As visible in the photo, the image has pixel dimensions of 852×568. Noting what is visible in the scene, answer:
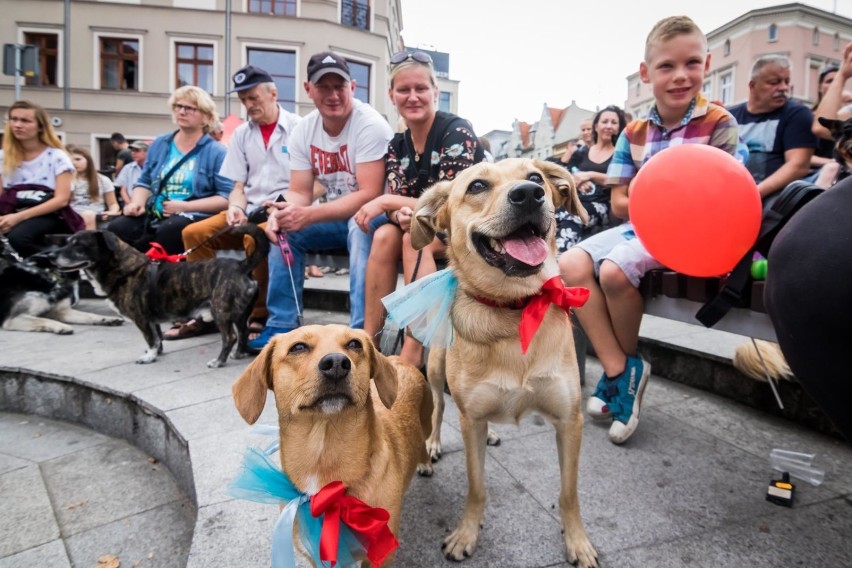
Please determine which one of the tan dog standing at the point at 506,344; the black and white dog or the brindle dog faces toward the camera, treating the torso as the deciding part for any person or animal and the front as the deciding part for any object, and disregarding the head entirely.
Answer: the tan dog standing

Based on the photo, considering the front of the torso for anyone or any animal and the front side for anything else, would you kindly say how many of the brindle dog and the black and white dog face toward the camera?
0

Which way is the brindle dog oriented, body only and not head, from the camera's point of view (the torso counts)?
to the viewer's left

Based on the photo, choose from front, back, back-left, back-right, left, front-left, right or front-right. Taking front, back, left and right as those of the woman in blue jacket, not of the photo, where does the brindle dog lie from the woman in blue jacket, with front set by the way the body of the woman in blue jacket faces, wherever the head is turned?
front-left

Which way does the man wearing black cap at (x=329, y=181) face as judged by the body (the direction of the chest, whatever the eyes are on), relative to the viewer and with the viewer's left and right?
facing the viewer and to the left of the viewer

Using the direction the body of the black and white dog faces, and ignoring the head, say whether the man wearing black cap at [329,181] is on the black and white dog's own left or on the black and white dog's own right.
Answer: on the black and white dog's own right

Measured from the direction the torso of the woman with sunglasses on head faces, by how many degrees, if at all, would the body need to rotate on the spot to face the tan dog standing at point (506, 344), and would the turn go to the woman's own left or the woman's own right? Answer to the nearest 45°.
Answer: approximately 45° to the woman's own left

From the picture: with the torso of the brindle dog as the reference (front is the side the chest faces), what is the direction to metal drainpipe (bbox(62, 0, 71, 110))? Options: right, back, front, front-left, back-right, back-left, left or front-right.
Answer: right
